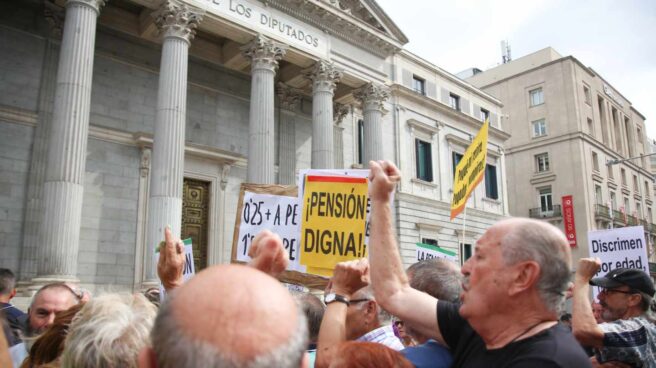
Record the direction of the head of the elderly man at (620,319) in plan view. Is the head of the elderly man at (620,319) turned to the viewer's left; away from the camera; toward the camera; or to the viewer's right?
to the viewer's left

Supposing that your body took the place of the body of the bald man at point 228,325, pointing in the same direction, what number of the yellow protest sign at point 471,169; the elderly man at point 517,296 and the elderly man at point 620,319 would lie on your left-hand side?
0

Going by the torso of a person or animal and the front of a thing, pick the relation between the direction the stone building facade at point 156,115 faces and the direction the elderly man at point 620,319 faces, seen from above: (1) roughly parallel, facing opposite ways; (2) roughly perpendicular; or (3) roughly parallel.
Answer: roughly parallel, facing opposite ways

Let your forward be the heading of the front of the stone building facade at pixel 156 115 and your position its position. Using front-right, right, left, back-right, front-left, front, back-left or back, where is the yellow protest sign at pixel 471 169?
front

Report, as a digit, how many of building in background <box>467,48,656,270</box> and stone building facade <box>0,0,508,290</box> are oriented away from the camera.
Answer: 0

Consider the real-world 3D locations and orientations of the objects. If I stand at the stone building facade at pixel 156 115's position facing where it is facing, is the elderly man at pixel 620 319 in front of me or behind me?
in front

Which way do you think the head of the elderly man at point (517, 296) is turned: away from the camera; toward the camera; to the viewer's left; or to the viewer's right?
to the viewer's left

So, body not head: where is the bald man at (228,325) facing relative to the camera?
away from the camera

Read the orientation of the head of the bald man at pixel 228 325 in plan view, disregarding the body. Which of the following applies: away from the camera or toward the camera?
away from the camera

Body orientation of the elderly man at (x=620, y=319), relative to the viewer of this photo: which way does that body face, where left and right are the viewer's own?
facing to the left of the viewer

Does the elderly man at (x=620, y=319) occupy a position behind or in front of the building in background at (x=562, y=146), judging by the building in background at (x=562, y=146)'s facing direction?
in front

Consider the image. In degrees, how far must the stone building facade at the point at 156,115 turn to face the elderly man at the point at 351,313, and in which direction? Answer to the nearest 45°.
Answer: approximately 45° to its right

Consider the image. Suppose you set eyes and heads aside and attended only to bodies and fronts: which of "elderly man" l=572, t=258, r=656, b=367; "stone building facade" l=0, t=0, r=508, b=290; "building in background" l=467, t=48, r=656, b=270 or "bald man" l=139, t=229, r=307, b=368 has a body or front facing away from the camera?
the bald man
